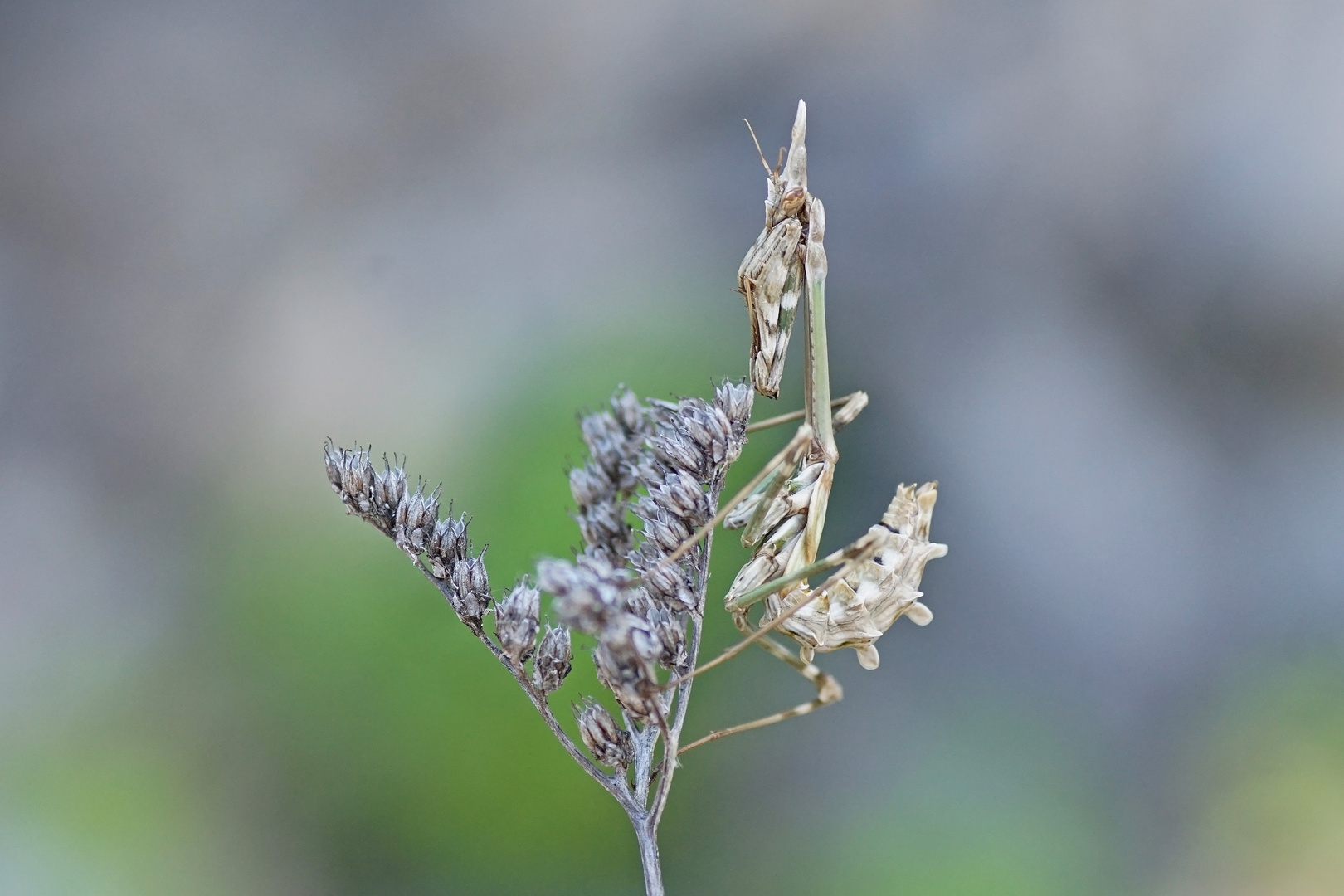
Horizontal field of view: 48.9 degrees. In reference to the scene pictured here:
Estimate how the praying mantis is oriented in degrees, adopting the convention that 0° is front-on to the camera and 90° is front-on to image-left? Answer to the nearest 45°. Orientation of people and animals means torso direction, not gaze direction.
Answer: approximately 90°
